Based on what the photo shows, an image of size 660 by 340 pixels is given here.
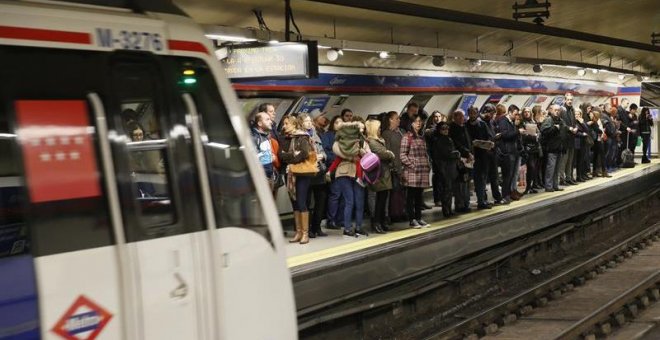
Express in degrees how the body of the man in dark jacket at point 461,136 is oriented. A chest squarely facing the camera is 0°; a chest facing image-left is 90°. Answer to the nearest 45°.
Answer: approximately 315°

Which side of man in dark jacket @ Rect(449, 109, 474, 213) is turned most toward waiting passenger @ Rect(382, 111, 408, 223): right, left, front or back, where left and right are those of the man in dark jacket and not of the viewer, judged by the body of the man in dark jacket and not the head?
right

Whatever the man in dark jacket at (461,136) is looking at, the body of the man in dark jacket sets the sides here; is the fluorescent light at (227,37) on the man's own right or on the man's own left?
on the man's own right

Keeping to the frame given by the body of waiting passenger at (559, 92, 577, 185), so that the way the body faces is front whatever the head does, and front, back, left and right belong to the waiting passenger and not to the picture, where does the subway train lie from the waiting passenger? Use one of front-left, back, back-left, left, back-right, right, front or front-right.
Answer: front-right

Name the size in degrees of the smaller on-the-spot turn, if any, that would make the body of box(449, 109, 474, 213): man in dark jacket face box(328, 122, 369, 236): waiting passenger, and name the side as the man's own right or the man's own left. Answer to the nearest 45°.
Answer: approximately 90° to the man's own right
